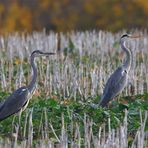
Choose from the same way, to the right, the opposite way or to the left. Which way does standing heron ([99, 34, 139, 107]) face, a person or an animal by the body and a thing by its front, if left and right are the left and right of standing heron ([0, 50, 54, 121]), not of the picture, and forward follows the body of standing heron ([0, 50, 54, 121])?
the same way

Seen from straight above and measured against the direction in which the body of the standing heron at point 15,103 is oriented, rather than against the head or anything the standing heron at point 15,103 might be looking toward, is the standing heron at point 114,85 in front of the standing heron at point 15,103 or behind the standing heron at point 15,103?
in front

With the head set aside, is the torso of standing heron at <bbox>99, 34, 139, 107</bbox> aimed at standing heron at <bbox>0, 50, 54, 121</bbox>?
no

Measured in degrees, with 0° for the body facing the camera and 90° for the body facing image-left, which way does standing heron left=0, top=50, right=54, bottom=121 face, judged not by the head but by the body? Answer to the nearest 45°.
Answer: approximately 270°

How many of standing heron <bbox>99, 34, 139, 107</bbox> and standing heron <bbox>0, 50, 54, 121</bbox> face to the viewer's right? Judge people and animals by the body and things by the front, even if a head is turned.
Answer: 2

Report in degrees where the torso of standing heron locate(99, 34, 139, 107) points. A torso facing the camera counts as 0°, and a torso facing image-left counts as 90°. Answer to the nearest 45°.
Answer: approximately 270°
